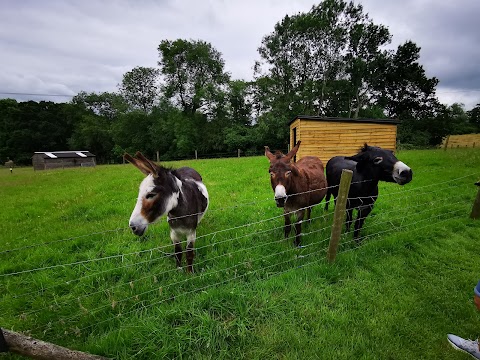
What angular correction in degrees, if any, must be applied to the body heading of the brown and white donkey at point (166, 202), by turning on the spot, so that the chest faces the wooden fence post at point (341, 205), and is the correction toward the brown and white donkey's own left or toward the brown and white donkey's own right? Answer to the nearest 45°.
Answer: approximately 135° to the brown and white donkey's own left

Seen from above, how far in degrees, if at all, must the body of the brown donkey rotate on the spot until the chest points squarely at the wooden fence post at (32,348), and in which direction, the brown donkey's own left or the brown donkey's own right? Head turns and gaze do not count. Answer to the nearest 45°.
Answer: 0° — it already faces it

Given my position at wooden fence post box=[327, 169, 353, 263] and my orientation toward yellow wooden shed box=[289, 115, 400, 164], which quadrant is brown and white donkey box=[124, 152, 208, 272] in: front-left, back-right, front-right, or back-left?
back-left

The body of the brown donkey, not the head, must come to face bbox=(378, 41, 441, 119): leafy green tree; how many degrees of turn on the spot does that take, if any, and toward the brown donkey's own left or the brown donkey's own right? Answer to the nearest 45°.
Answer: approximately 135° to the brown donkey's own right

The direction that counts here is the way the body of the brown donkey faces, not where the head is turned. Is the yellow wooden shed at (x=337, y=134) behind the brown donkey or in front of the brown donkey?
behind

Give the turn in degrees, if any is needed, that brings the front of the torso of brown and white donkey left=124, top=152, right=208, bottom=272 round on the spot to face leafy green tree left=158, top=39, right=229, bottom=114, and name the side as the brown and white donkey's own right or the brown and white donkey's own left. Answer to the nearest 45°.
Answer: approximately 135° to the brown and white donkey's own right

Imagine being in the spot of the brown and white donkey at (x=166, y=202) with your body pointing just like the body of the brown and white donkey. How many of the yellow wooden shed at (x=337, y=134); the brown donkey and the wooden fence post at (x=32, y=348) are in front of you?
1

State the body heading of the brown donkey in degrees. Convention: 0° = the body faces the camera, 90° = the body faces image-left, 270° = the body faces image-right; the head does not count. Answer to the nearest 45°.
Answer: approximately 45°

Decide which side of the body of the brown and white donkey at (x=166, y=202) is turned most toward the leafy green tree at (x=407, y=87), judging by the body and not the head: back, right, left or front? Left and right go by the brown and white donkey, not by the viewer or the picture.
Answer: back

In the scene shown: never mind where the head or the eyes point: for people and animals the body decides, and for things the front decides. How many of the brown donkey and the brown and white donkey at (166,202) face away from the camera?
0

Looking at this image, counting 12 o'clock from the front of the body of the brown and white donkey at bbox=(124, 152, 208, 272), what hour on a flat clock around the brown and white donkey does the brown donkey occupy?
The brown donkey is roughly at 7 o'clock from the brown and white donkey.

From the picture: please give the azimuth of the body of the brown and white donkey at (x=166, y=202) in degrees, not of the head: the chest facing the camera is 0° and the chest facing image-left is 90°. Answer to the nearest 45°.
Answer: approximately 45°
